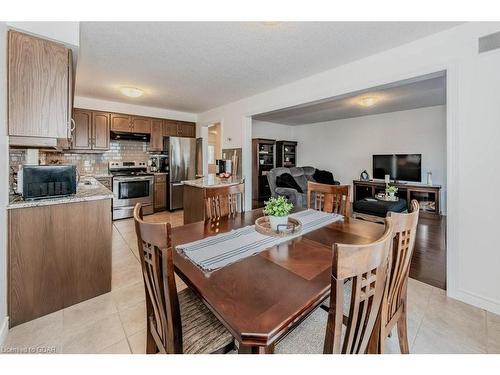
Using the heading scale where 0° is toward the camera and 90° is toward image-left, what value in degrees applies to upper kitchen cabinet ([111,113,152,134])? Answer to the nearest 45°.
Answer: approximately 315°

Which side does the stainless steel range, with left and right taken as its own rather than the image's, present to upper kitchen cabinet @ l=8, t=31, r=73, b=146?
front

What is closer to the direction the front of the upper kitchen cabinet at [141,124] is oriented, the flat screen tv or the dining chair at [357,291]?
the dining chair

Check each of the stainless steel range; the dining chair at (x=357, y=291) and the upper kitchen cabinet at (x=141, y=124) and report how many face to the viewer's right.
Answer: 0

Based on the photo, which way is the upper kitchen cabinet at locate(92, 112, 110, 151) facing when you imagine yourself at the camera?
facing the viewer

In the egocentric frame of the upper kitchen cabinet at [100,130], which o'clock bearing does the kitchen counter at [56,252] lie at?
The kitchen counter is roughly at 12 o'clock from the upper kitchen cabinet.

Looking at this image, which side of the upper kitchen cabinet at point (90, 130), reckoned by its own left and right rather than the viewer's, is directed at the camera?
front

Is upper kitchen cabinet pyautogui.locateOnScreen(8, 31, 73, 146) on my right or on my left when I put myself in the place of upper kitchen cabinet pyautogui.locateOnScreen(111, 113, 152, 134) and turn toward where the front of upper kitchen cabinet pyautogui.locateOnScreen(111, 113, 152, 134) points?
on my right

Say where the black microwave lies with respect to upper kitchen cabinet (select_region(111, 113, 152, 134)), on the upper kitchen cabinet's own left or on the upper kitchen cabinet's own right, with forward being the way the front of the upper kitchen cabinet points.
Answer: on the upper kitchen cabinet's own right

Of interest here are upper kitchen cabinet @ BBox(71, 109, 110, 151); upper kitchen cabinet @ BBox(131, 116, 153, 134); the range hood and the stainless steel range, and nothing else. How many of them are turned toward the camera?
4

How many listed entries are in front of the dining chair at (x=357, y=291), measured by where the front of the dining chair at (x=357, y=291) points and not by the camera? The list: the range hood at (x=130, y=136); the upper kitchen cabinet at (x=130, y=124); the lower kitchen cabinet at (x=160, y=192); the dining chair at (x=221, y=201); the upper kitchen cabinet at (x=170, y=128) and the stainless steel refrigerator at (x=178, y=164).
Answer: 6
